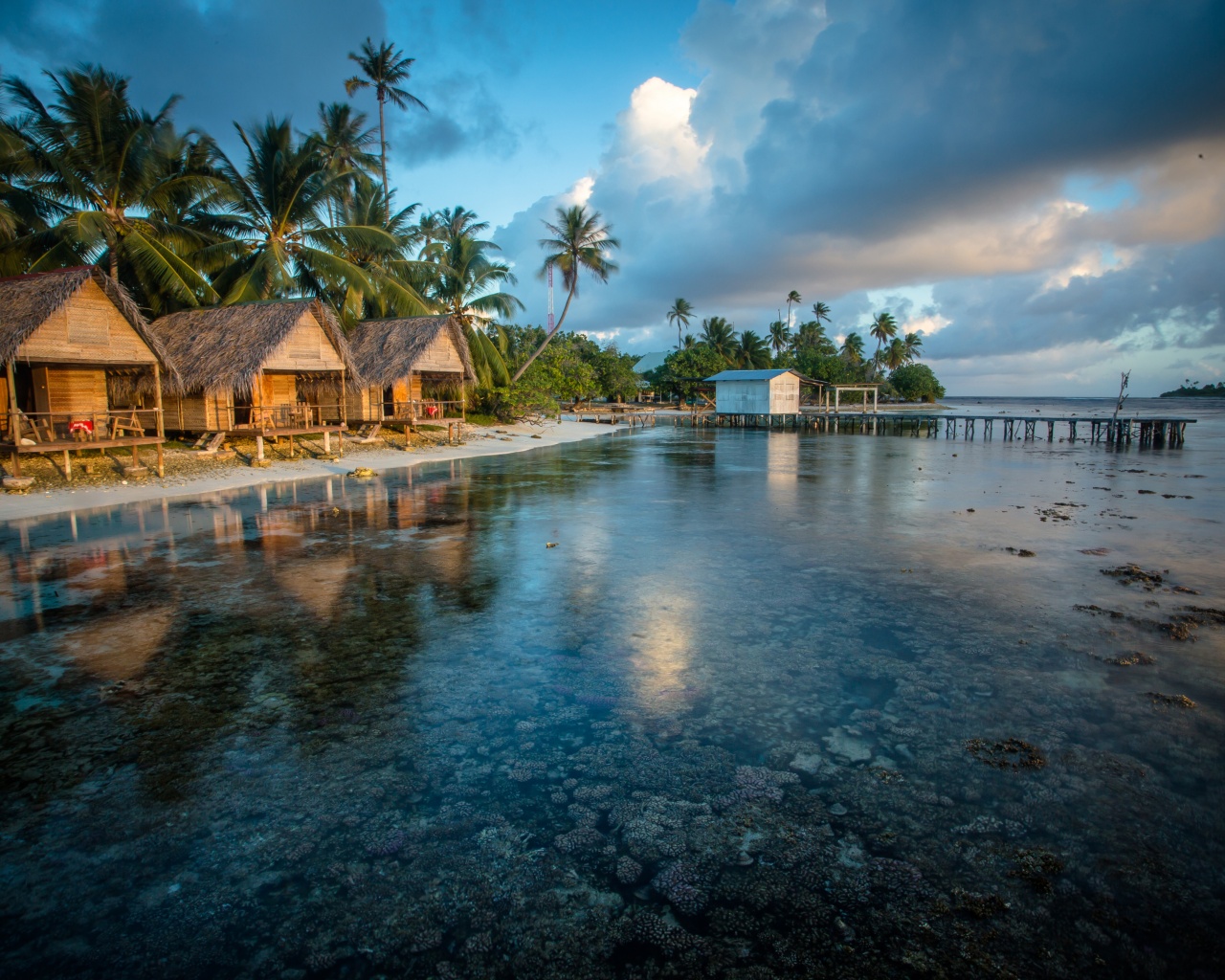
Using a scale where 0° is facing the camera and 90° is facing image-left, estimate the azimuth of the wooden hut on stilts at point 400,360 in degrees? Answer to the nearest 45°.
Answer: approximately 315°

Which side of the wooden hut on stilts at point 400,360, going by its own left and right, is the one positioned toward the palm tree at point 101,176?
right

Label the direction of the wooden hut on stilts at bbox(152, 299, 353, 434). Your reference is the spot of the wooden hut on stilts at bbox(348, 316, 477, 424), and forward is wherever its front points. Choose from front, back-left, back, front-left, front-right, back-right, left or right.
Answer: right

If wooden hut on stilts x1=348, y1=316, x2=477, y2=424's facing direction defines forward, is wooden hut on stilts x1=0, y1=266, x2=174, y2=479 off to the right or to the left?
on its right

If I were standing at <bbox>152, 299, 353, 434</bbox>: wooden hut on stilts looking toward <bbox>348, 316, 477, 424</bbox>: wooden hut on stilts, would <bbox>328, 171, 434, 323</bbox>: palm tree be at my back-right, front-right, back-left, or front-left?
front-left

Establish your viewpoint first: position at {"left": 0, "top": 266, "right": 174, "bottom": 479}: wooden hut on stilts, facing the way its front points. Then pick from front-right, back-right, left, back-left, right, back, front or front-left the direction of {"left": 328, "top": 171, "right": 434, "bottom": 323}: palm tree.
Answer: left

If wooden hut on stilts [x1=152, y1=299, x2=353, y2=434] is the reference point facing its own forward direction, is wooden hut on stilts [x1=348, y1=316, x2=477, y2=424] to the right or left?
on its left

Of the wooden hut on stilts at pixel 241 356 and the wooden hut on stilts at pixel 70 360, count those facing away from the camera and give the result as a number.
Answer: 0

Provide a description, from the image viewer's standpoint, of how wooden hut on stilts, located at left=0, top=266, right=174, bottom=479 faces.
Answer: facing the viewer and to the right of the viewer

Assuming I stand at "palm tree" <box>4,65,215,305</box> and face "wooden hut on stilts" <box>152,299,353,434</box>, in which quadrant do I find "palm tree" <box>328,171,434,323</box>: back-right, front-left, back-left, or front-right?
front-left

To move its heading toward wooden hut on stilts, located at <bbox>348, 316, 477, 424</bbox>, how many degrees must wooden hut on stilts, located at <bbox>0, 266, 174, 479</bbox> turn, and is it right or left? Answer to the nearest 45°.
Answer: approximately 90° to its left
